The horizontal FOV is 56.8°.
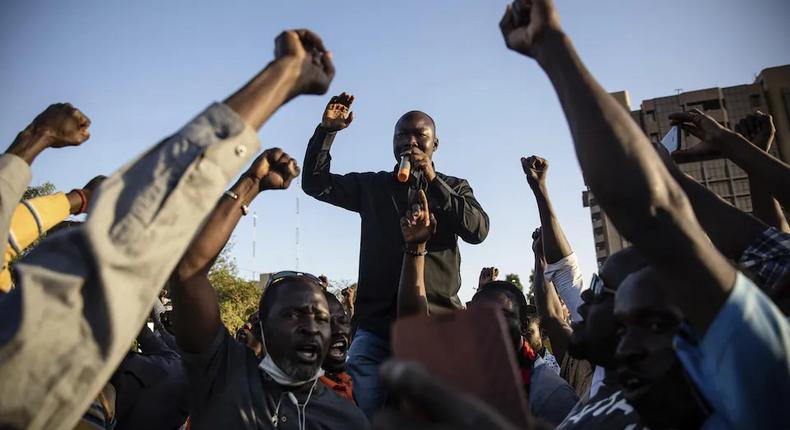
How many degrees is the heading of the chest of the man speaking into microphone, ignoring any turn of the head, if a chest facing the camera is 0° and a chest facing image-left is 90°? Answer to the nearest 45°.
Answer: approximately 0°

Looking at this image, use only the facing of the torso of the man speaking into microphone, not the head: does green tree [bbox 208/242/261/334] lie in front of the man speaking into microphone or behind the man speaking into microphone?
behind
